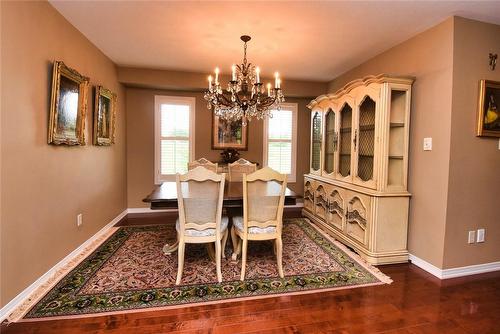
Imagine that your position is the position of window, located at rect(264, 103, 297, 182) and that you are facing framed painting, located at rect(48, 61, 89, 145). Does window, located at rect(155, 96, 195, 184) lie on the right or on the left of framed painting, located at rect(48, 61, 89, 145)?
right

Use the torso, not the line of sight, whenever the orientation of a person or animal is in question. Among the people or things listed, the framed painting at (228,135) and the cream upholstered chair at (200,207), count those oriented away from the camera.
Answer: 1

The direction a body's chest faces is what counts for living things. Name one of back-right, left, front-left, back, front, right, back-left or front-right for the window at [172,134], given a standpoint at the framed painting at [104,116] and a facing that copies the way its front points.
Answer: left

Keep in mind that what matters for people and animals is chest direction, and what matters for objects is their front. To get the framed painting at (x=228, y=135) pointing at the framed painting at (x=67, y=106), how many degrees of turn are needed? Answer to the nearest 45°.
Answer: approximately 45° to its right

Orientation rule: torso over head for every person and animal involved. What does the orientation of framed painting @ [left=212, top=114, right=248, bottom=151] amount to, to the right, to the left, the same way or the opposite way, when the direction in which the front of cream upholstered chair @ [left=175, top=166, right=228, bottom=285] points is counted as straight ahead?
the opposite way

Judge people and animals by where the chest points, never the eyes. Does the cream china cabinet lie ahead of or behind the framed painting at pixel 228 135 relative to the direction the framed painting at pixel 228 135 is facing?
ahead

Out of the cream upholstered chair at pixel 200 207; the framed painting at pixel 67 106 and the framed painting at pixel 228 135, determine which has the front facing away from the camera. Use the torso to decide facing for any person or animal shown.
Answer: the cream upholstered chair

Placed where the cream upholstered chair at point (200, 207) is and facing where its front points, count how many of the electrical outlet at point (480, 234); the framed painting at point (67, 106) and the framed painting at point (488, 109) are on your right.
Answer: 2

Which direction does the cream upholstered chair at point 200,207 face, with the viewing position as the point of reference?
facing away from the viewer

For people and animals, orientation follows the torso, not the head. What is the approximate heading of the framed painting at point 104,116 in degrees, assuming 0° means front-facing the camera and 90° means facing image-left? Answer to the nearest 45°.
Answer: approximately 315°

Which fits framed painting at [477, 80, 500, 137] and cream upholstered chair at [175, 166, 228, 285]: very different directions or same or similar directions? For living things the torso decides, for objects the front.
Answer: very different directions

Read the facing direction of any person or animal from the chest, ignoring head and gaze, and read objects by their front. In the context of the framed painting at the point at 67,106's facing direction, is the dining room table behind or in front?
in front

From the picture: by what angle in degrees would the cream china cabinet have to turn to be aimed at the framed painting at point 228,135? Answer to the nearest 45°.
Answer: approximately 90° to its right
